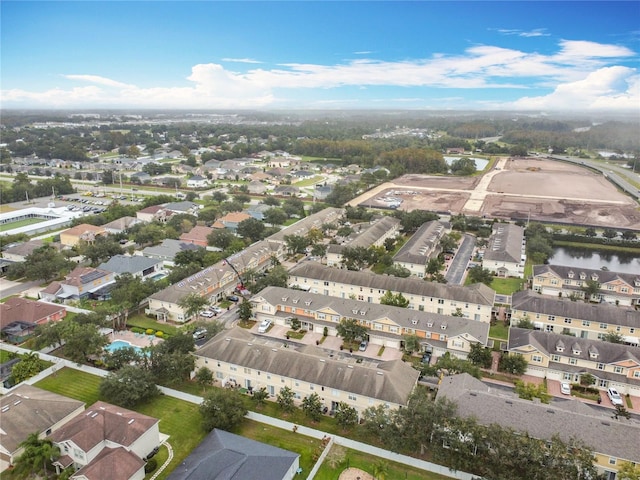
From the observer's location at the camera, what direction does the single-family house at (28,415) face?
facing the viewer and to the left of the viewer

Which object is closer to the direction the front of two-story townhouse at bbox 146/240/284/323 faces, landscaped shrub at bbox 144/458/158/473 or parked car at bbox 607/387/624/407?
the parked car

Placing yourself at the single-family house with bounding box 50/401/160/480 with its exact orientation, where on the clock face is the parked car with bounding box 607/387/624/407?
The parked car is roughly at 8 o'clock from the single-family house.

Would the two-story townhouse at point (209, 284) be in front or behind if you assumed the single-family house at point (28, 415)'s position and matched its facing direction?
behind

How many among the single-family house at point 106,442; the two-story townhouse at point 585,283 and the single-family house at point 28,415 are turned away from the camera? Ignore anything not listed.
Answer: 0

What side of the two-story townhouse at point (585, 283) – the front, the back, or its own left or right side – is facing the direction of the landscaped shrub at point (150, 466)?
front

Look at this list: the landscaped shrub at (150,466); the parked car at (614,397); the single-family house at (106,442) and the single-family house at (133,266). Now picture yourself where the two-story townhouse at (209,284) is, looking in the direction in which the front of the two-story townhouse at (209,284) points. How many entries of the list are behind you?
1

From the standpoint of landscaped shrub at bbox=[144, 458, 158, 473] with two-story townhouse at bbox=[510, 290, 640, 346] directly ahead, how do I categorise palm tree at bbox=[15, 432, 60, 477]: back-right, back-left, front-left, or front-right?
back-left

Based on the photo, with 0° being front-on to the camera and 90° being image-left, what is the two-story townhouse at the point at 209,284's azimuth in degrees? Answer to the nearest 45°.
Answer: approximately 315°

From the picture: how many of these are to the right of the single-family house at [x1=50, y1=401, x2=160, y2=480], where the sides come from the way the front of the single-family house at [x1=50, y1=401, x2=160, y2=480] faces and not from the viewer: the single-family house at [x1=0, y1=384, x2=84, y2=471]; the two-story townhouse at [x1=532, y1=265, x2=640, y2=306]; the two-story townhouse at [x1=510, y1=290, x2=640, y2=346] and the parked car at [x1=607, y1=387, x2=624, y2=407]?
1

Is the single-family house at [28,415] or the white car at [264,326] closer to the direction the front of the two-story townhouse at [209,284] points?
the white car

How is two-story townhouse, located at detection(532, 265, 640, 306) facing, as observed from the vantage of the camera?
facing the viewer

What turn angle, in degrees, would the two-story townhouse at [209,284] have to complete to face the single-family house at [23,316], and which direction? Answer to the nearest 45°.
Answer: approximately 135° to its right

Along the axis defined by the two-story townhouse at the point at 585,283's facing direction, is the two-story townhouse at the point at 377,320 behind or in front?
in front

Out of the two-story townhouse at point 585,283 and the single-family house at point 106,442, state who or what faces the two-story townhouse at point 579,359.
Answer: the two-story townhouse at point 585,283

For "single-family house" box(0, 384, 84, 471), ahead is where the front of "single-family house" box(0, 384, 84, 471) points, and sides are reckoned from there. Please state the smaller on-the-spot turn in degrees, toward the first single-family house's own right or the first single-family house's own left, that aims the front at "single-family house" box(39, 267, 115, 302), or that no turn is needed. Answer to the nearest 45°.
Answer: approximately 135° to the first single-family house's own right

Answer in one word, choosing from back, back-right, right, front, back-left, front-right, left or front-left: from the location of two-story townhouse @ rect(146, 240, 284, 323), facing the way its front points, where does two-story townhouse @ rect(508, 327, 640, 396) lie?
front

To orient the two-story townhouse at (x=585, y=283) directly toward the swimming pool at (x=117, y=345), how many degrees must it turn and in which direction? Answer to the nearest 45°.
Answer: approximately 45° to its right
